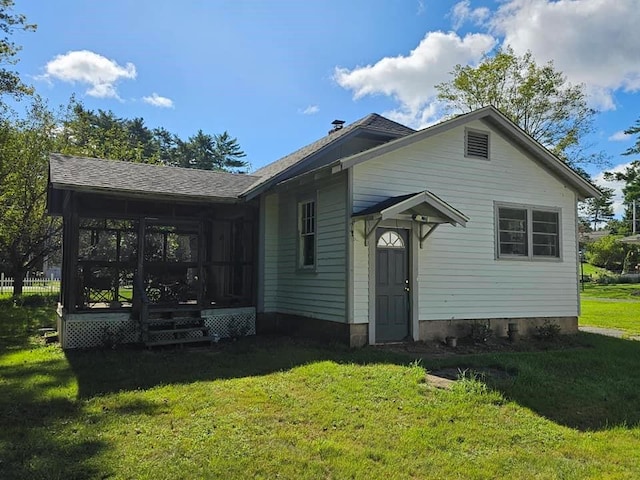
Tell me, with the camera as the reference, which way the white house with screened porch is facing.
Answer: facing the viewer and to the right of the viewer

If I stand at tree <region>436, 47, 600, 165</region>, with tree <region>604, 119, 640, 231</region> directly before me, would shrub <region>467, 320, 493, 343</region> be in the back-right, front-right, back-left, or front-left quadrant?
back-right

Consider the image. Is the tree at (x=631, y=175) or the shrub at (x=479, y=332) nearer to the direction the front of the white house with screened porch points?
the shrub
